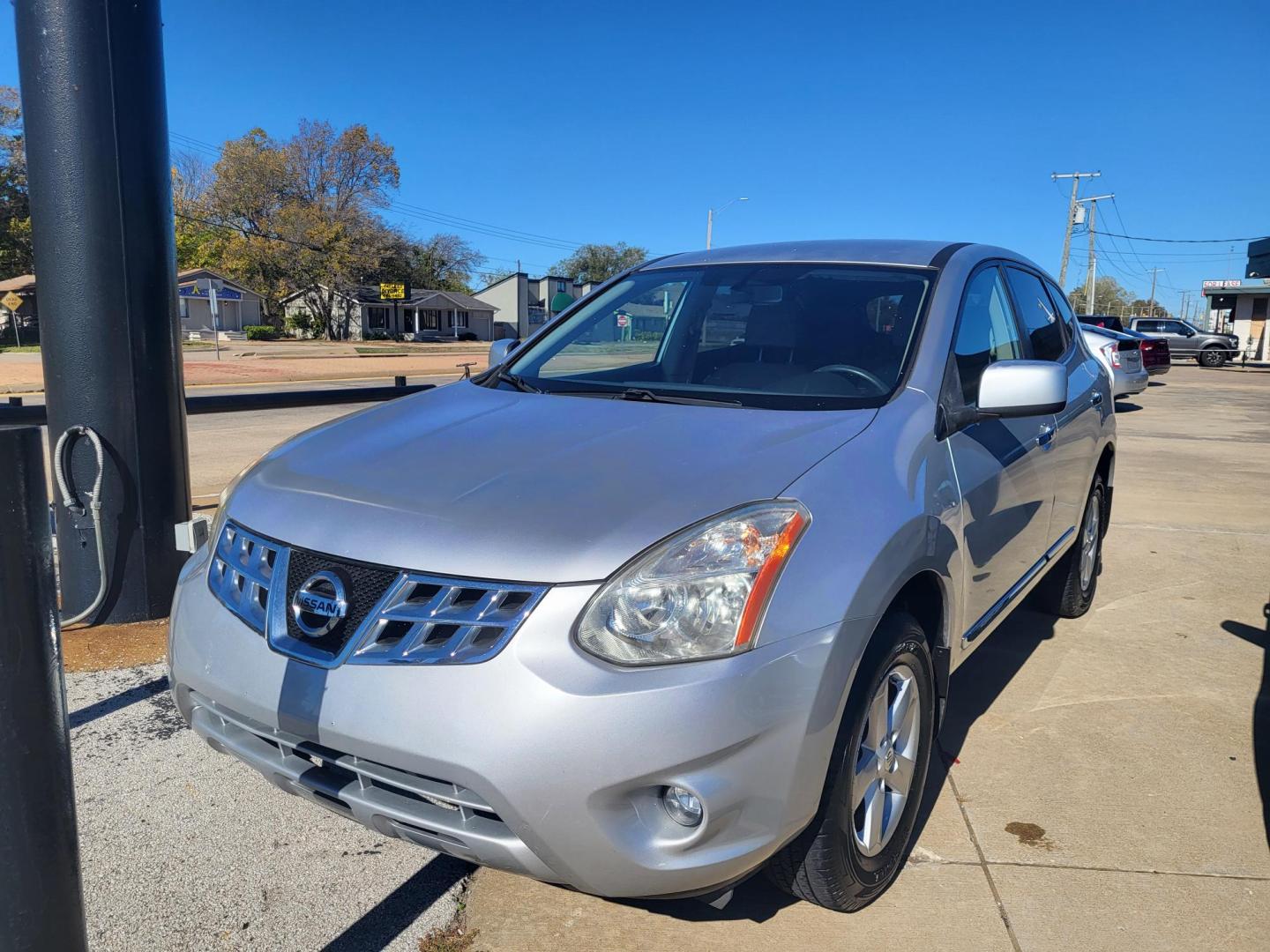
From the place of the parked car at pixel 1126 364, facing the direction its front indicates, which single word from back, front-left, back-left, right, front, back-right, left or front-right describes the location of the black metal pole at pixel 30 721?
back-left

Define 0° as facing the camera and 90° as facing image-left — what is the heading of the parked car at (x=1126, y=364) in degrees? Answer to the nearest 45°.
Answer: approximately 135°

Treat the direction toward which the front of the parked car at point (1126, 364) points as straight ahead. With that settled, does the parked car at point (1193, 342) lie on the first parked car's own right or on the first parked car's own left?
on the first parked car's own right

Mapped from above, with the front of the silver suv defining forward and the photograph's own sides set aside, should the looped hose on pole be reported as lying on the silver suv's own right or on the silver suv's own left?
on the silver suv's own right

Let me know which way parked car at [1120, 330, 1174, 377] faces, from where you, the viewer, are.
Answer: facing away from the viewer and to the left of the viewer

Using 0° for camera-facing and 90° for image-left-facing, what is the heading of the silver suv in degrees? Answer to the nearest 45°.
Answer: approximately 45°

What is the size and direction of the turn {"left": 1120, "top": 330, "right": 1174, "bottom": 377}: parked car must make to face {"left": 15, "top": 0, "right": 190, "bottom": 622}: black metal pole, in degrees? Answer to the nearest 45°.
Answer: approximately 135° to its left

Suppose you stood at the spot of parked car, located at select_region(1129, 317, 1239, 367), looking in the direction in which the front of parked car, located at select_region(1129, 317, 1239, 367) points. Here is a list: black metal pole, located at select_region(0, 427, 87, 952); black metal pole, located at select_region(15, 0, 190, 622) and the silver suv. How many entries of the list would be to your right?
3

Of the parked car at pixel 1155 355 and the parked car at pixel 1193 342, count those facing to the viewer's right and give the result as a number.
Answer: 1

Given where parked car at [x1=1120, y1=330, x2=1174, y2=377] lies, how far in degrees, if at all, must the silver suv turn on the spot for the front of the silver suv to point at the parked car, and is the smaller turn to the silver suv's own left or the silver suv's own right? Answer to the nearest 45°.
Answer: approximately 180°

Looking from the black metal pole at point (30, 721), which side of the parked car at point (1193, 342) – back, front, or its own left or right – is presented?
right

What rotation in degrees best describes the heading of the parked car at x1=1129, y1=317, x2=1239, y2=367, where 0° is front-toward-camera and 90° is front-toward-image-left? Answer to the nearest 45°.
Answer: approximately 270°
